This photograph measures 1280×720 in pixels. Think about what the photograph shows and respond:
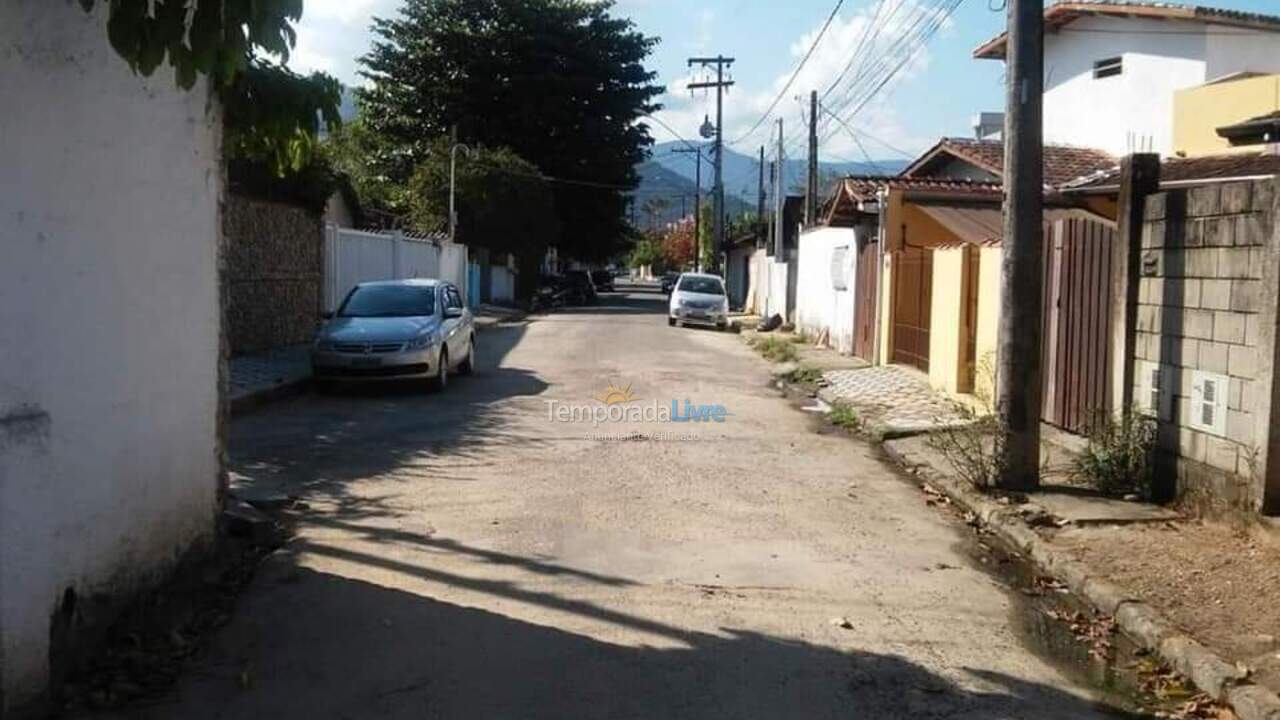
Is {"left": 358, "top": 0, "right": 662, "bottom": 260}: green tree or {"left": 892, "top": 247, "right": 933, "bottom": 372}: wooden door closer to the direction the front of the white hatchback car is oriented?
the wooden door

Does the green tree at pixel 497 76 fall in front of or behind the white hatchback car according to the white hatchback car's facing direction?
behind

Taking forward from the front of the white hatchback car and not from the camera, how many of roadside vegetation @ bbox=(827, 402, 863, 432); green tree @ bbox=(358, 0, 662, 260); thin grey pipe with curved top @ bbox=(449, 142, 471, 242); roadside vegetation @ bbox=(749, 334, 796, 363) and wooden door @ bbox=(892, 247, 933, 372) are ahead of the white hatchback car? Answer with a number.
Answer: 3

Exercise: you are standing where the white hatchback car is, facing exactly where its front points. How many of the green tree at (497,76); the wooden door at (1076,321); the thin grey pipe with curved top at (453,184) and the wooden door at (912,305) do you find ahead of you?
2

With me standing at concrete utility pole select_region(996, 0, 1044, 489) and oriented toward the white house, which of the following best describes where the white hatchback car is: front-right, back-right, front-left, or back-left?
front-left

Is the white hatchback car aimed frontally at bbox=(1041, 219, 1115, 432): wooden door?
yes

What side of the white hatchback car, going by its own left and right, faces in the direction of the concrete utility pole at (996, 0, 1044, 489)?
front

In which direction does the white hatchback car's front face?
toward the camera

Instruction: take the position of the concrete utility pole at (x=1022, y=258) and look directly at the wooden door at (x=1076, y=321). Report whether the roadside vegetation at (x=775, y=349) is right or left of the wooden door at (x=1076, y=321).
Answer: left

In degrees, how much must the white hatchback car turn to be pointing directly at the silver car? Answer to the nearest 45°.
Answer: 0° — it already faces it

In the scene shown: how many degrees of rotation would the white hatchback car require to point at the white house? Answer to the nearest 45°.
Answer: approximately 45° to its left

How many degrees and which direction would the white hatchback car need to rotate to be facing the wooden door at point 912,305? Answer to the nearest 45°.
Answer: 0° — it already faces it

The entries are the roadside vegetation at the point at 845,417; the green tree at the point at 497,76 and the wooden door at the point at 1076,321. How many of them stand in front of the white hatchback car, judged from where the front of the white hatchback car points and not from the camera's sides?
2

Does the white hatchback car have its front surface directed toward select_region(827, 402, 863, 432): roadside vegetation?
yes
